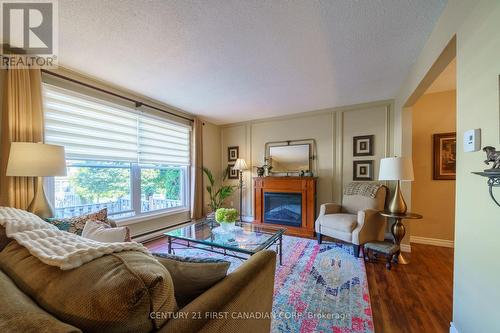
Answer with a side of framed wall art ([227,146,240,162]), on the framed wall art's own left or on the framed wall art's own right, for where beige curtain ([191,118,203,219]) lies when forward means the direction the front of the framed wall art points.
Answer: on the framed wall art's own right

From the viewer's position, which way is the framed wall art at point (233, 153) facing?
facing the viewer

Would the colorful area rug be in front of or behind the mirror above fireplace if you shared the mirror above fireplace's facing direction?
in front

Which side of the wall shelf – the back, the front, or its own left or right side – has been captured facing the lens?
left

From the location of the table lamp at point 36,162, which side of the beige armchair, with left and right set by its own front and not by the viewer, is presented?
front

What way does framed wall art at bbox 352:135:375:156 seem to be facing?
toward the camera

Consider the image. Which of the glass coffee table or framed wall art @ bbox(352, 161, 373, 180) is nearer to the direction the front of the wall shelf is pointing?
the glass coffee table

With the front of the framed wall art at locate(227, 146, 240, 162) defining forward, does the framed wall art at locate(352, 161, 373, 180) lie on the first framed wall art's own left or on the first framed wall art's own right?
on the first framed wall art's own left

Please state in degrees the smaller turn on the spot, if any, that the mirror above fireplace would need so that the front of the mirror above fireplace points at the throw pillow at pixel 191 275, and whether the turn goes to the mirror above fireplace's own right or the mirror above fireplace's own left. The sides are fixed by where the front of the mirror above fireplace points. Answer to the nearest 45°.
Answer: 0° — it already faces it

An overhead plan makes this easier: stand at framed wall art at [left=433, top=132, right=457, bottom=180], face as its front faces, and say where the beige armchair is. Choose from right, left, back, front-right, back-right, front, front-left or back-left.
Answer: front-right

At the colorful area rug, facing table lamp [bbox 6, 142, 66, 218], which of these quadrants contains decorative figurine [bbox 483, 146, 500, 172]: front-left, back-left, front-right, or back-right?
back-left
